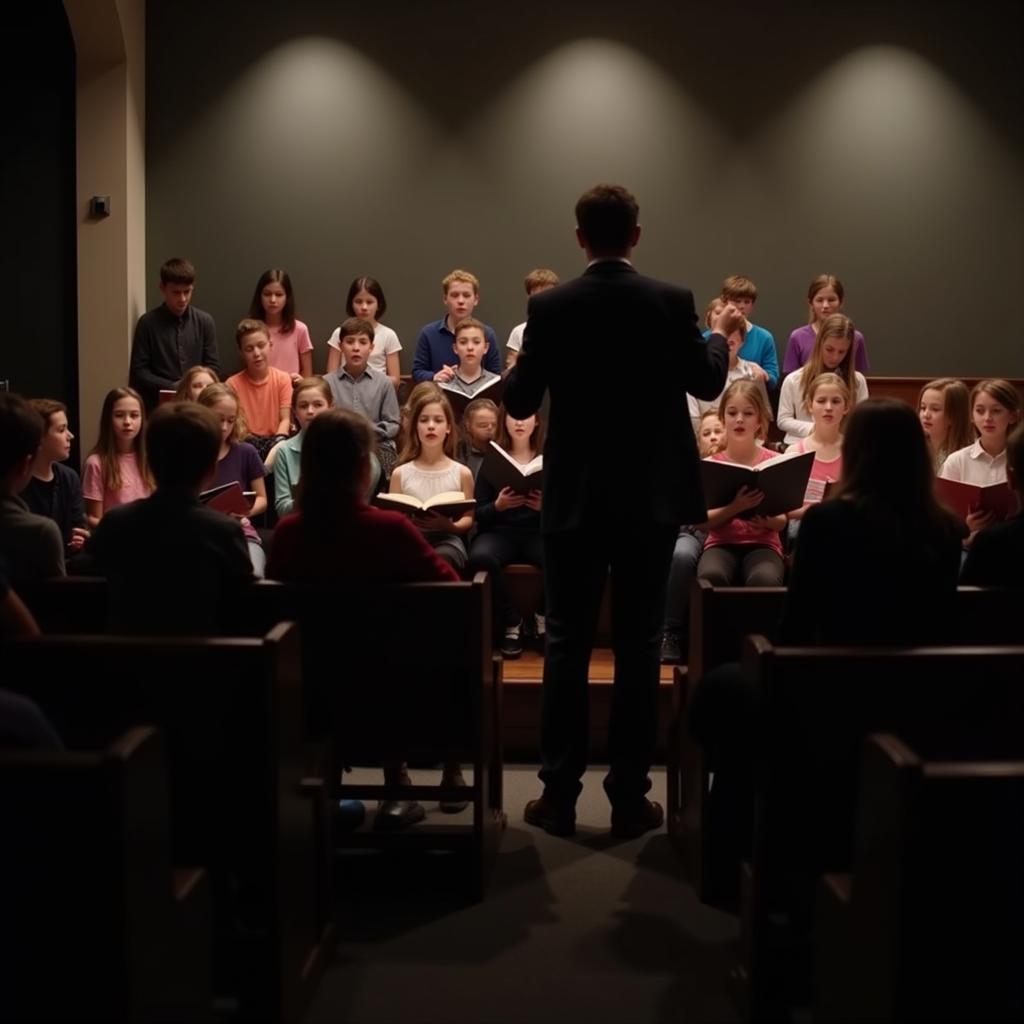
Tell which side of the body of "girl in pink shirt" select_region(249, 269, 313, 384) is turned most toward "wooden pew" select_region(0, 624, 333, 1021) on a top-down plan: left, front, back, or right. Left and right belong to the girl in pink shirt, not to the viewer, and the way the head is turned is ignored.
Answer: front

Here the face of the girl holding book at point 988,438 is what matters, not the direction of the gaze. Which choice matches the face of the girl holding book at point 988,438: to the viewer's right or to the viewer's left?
to the viewer's left

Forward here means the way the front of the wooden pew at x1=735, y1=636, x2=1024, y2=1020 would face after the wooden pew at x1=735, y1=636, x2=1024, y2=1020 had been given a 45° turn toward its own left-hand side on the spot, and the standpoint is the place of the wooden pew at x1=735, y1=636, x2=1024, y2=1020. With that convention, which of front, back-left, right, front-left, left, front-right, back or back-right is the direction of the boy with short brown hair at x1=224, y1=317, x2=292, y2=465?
front

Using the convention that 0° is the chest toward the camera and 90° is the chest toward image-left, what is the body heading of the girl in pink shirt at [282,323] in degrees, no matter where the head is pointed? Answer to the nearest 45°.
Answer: approximately 0°

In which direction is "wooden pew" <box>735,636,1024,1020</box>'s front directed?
away from the camera

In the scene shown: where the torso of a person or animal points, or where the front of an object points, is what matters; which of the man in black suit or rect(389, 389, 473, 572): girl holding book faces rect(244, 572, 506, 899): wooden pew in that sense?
the girl holding book

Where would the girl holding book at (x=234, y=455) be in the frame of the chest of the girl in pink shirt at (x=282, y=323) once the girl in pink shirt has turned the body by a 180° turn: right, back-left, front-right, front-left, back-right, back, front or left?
back

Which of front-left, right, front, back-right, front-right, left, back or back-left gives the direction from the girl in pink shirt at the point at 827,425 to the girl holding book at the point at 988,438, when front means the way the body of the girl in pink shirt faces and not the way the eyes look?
back-left

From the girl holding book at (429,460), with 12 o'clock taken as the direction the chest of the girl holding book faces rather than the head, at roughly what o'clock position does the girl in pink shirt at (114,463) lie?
The girl in pink shirt is roughly at 3 o'clock from the girl holding book.

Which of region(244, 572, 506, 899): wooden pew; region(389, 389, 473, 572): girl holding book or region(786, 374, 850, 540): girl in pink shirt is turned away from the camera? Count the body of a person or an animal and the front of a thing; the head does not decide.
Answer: the wooden pew

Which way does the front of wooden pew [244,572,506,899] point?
away from the camera

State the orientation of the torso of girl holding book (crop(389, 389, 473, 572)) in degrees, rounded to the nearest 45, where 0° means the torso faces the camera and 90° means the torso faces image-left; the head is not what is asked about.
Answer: approximately 0°
